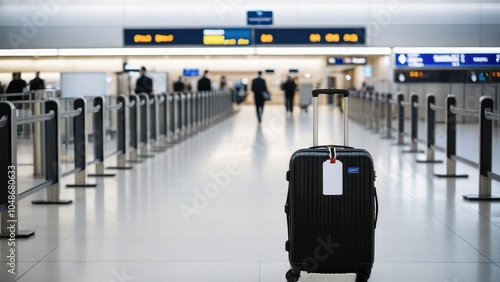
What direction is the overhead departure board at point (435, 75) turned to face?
toward the camera

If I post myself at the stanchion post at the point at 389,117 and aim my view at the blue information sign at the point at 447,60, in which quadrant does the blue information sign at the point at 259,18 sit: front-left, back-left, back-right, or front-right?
front-left

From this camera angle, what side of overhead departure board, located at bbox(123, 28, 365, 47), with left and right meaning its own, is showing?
front

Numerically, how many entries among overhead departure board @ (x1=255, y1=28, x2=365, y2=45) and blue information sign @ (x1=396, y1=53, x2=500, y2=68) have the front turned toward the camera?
2

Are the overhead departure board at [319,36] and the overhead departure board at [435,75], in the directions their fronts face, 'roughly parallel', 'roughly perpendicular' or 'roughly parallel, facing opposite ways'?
roughly parallel

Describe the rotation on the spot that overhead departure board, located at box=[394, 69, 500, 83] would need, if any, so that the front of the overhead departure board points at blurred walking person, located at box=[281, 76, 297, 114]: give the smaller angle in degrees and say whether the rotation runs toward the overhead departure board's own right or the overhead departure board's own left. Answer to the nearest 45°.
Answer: approximately 135° to the overhead departure board's own right

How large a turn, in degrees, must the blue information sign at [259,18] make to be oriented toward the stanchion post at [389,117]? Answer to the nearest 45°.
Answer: approximately 45° to its left

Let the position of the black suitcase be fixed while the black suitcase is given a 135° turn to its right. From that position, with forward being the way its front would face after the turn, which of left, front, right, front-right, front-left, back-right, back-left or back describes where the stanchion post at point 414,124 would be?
front-right

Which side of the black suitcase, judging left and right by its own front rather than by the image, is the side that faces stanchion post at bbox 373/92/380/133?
back

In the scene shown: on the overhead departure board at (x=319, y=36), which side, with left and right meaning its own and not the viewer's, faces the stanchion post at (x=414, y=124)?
front

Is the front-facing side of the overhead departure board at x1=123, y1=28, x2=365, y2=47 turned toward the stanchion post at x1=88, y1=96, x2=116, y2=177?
yes

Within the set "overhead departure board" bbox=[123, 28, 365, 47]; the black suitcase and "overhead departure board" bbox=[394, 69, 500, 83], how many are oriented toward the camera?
3

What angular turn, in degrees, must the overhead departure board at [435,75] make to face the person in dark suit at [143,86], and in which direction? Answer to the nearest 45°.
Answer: approximately 45° to its right
